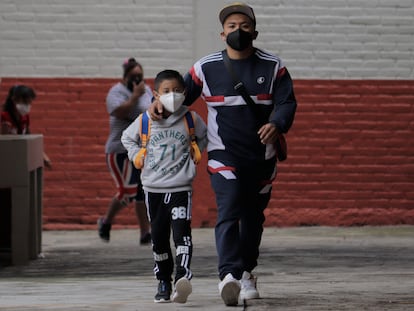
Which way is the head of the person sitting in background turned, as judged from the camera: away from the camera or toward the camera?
toward the camera

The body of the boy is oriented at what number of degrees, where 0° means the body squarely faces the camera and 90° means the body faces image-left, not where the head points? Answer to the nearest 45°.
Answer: approximately 0°

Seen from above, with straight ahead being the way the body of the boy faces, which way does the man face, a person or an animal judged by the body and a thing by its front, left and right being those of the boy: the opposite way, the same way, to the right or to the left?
the same way

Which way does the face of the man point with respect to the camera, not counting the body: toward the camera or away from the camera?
toward the camera

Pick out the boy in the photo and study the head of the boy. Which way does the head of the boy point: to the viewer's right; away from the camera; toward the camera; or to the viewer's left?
toward the camera

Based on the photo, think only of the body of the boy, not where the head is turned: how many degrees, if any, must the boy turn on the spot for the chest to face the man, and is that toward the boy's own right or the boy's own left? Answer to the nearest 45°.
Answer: approximately 90° to the boy's own left

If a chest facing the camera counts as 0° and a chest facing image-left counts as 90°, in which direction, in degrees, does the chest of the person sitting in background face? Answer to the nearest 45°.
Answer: approximately 315°

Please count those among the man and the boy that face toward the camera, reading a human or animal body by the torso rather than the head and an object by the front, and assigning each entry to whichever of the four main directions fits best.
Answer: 2

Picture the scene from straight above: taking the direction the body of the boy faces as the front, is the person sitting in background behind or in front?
behind
